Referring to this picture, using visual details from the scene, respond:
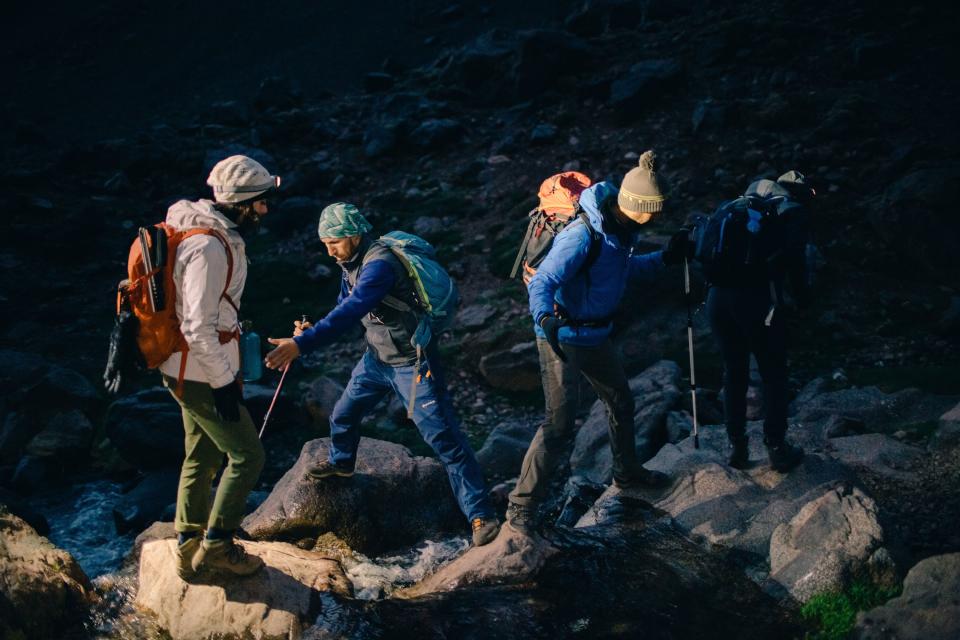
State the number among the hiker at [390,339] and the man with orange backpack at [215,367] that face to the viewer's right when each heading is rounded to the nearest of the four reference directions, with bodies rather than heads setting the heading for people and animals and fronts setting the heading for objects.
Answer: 1

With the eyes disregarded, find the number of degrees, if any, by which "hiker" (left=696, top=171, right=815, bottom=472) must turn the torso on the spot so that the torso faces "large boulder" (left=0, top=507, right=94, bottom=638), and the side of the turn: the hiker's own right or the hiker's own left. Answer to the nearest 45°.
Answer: approximately 180°

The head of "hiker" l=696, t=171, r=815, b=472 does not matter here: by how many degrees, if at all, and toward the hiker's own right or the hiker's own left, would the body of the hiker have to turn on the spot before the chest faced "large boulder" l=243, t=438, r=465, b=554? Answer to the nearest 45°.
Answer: approximately 135° to the hiker's own left

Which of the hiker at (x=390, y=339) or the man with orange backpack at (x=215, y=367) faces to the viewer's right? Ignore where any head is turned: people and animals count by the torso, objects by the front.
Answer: the man with orange backpack

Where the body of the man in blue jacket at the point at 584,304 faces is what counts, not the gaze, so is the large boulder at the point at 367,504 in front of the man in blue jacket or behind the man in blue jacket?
behind

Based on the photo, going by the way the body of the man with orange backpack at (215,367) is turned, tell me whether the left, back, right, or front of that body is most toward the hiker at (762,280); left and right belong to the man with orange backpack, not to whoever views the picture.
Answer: front

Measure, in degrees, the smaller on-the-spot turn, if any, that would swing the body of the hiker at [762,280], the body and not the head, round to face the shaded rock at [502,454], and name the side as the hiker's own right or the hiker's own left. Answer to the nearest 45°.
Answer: approximately 90° to the hiker's own left

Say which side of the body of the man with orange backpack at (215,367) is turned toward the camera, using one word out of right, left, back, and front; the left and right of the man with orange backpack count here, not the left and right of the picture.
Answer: right

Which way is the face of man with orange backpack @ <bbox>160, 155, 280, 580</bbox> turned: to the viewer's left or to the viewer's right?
to the viewer's right

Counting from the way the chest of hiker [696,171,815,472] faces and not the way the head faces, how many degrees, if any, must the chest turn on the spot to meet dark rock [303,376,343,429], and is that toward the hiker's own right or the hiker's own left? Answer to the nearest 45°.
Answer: approximately 90° to the hiker's own left

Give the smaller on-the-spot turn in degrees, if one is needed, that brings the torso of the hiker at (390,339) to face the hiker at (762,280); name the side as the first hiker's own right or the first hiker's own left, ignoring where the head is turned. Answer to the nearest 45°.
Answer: approximately 135° to the first hiker's own left
